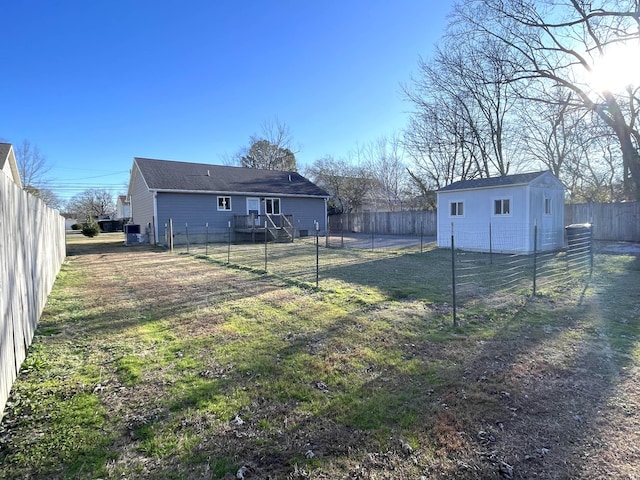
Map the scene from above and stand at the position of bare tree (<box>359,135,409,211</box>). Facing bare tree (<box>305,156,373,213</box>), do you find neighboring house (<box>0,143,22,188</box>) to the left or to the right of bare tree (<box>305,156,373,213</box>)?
left

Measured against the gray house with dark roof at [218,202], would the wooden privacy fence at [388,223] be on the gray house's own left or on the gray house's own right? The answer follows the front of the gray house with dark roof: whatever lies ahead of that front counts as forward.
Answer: on the gray house's own right

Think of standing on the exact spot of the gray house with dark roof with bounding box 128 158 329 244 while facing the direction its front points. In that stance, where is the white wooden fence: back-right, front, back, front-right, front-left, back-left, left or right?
back-left

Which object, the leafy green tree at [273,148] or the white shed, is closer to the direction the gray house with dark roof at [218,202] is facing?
the leafy green tree

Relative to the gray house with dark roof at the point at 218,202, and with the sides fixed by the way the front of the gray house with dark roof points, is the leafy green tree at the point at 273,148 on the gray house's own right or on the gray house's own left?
on the gray house's own right

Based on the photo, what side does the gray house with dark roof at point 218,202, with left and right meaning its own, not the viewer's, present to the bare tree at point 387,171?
right

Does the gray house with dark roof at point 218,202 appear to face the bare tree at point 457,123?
no

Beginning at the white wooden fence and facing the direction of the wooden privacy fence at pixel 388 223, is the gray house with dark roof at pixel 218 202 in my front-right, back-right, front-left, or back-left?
front-left

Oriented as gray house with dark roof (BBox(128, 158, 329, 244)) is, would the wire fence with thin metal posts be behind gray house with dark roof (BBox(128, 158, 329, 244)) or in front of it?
behind

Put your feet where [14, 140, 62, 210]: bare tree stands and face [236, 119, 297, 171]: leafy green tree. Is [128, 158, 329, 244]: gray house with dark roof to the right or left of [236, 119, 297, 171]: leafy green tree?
right

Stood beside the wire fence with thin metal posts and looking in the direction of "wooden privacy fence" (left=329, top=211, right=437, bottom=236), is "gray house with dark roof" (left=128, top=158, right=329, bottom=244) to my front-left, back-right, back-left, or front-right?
front-left

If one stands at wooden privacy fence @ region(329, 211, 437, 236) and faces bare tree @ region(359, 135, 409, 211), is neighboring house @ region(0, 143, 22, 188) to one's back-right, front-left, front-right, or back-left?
back-left

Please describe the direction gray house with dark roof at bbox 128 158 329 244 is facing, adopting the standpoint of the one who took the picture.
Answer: facing away from the viewer and to the left of the viewer

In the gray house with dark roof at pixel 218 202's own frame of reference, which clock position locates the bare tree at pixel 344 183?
The bare tree is roughly at 3 o'clock from the gray house with dark roof.

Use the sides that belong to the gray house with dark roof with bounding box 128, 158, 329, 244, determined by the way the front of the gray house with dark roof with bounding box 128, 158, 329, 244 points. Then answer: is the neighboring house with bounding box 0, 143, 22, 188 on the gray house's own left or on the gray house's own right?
on the gray house's own left
